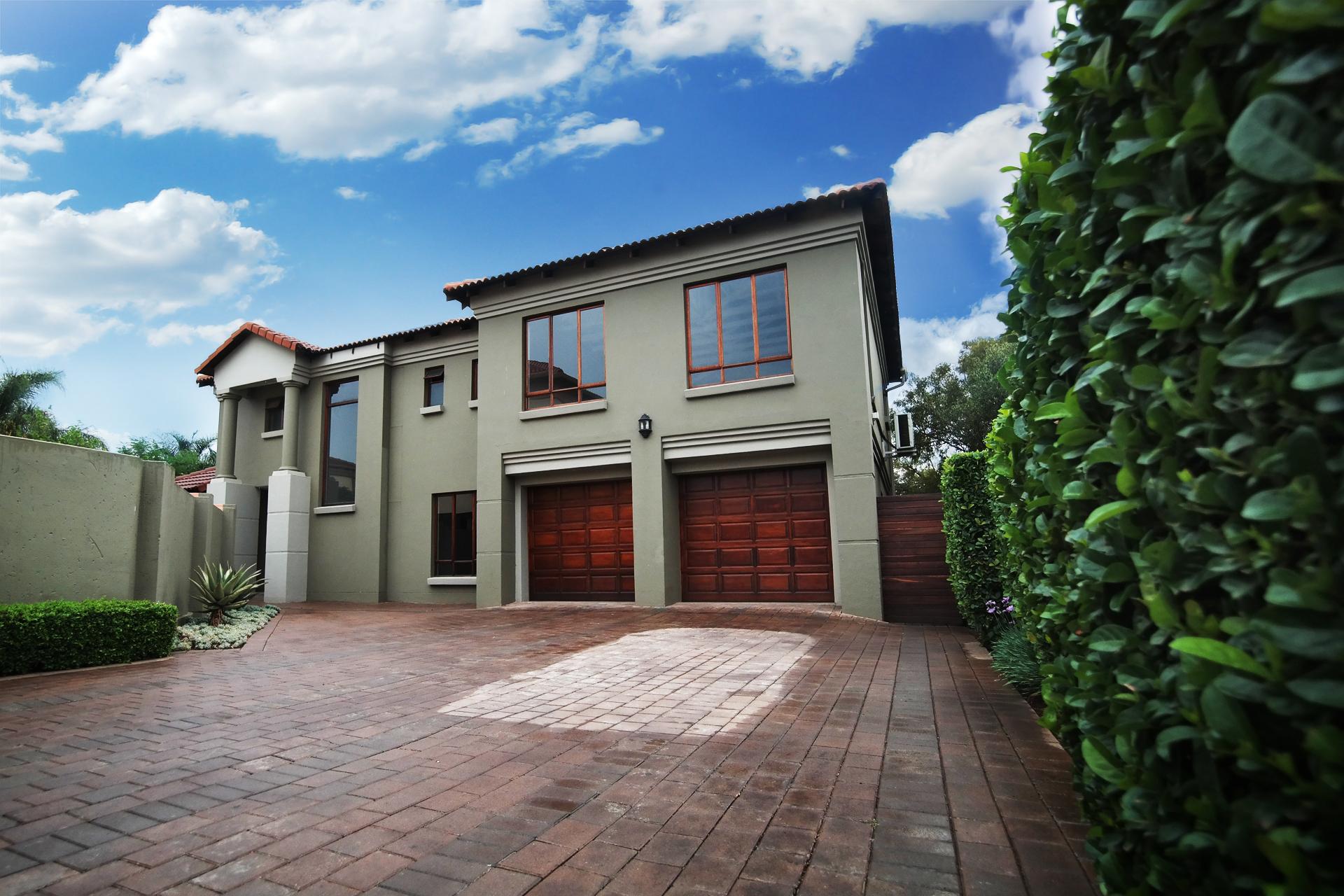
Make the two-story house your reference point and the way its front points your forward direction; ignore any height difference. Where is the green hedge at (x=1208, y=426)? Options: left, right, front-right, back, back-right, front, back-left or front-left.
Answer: front-left

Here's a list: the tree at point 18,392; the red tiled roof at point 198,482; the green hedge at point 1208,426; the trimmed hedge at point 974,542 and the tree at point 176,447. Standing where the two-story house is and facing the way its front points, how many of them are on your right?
3

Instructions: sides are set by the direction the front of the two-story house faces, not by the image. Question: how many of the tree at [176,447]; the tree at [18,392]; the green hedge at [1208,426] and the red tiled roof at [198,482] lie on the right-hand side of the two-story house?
3

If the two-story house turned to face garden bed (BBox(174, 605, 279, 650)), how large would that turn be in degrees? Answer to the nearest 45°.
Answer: approximately 45° to its right

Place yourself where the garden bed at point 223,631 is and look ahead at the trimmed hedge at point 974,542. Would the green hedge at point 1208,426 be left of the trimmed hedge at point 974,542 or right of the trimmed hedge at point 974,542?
right

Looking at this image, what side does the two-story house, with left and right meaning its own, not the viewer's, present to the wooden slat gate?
left

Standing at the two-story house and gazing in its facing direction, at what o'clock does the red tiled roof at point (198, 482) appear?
The red tiled roof is roughly at 3 o'clock from the two-story house.

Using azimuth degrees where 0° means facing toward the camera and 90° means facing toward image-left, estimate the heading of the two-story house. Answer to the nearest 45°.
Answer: approximately 45°

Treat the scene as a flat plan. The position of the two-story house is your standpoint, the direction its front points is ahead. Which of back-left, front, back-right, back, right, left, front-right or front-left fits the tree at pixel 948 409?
back

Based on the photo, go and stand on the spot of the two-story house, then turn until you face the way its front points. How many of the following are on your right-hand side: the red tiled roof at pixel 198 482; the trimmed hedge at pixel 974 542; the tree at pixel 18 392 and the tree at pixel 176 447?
3

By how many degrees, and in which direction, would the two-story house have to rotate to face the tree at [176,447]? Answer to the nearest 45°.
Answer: approximately 90° to its right

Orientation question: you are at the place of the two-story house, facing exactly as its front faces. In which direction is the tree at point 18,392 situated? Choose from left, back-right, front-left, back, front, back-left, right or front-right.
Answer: right

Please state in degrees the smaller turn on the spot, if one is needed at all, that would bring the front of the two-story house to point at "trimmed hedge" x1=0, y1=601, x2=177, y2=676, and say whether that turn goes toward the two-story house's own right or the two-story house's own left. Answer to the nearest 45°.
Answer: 0° — it already faces it
